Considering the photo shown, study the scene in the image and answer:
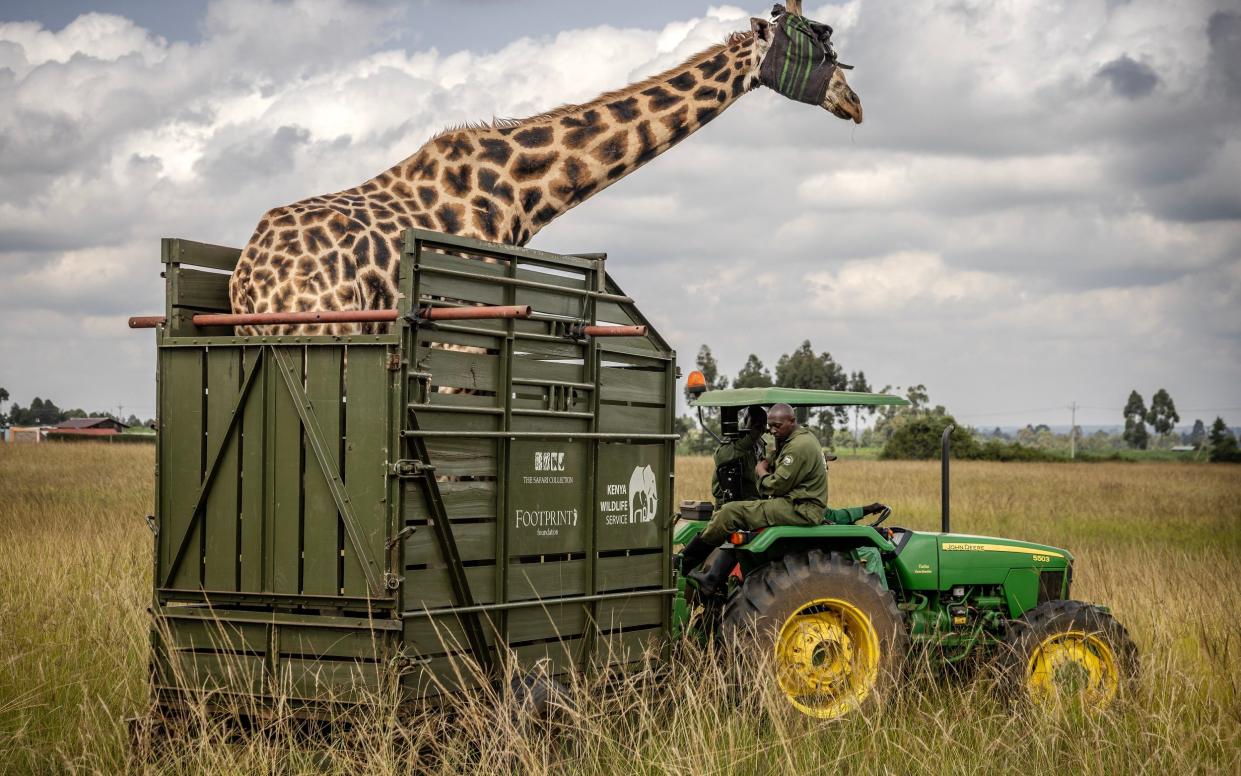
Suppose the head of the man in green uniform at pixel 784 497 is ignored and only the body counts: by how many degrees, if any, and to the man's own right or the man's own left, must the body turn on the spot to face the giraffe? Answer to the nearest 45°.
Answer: approximately 45° to the man's own right

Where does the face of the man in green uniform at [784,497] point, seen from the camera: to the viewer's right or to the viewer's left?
to the viewer's left

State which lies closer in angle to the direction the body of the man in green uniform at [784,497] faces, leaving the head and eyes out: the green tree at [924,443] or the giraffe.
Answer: the giraffe

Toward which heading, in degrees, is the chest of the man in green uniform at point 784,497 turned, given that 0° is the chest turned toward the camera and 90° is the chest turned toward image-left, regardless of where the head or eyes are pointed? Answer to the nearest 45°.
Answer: approximately 90°

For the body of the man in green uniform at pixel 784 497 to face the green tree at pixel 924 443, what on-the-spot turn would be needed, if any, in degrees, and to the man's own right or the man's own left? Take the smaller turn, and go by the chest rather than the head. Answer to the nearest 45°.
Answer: approximately 90° to the man's own right

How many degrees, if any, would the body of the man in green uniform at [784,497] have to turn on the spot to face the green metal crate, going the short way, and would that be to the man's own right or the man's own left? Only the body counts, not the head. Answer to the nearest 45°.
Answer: approximately 45° to the man's own left
